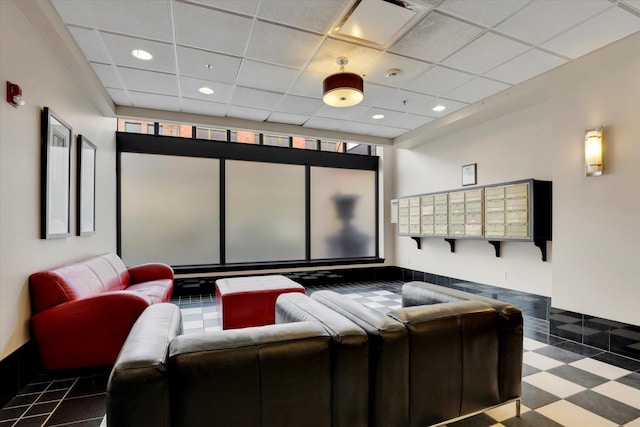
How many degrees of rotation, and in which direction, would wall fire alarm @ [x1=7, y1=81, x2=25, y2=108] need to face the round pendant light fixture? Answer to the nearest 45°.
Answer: approximately 45° to its left

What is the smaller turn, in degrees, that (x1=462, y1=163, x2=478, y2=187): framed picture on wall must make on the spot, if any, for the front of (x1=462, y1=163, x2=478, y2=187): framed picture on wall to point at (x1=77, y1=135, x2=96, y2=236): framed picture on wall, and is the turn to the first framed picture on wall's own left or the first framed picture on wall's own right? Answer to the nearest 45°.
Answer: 0° — it already faces it

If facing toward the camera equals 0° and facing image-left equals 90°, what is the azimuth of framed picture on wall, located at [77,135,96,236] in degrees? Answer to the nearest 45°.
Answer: approximately 270°

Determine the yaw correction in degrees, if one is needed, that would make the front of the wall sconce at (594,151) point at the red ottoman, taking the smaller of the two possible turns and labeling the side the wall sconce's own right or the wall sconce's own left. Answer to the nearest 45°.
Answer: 0° — it already faces it

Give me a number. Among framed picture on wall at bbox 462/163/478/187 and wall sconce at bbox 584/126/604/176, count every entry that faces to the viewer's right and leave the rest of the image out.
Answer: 0

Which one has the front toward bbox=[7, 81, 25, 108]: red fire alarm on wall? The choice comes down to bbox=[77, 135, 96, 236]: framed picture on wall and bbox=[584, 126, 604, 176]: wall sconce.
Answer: bbox=[584, 126, 604, 176]: wall sconce

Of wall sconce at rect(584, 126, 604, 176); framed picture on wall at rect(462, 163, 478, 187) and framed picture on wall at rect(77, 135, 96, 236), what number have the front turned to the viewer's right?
1

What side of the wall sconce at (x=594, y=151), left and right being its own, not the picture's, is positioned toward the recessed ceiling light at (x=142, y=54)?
front

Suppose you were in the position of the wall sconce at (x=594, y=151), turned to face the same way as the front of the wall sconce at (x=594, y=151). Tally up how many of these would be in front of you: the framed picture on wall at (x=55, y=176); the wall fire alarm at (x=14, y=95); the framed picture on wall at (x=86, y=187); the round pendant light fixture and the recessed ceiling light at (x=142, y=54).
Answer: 5

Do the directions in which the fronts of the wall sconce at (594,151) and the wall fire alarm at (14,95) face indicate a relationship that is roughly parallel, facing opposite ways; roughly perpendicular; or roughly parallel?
roughly parallel, facing opposite ways

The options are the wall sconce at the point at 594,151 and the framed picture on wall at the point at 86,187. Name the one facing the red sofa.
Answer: the wall sconce

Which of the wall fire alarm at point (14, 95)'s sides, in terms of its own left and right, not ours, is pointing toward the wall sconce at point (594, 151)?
front

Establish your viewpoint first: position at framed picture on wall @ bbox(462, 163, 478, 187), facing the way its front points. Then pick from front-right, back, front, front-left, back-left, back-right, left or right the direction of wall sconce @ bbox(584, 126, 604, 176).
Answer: left

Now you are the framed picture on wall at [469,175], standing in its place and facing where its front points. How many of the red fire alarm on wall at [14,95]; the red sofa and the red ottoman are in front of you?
3

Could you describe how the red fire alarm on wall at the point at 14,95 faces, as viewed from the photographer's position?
facing the viewer and to the right of the viewer

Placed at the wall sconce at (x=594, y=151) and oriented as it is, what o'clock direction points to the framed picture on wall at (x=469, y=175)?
The framed picture on wall is roughly at 3 o'clock from the wall sconce.
